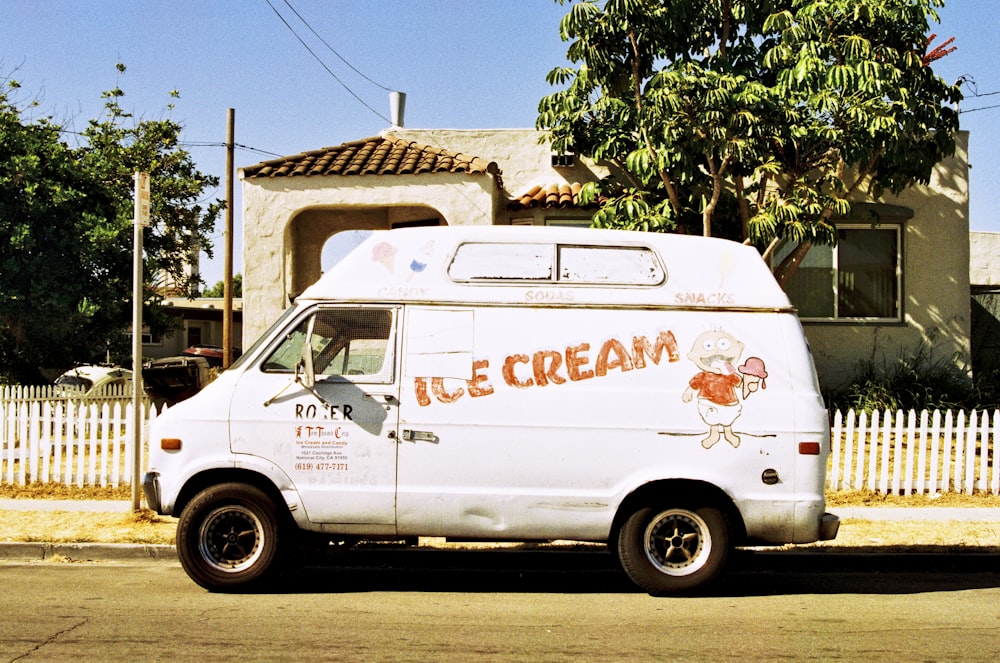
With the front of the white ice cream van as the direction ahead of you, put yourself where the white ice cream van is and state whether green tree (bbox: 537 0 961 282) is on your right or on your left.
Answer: on your right

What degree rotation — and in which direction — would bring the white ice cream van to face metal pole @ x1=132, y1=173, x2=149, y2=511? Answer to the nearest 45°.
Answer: approximately 45° to its right

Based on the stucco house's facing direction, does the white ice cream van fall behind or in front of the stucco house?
in front

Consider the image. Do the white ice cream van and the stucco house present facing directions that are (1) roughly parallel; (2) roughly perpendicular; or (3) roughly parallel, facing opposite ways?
roughly perpendicular

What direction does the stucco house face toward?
toward the camera

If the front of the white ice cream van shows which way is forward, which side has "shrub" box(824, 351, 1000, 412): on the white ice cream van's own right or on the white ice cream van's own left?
on the white ice cream van's own right

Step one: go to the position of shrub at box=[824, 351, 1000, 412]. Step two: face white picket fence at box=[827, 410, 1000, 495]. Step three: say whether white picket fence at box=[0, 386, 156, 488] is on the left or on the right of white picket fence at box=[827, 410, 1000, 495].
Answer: right

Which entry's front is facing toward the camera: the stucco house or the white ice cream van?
the stucco house

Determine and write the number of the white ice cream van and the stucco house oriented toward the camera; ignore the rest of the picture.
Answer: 1

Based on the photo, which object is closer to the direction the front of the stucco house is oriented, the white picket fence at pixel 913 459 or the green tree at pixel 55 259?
the white picket fence

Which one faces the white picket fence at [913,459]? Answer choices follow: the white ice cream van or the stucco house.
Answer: the stucco house

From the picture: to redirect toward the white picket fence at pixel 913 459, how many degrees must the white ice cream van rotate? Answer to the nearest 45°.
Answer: approximately 135° to its right

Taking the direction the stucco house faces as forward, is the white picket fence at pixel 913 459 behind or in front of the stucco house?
in front

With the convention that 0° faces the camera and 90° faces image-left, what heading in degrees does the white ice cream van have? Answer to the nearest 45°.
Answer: approximately 90°

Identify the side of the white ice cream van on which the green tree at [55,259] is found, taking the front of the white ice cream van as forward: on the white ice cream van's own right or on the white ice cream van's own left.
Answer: on the white ice cream van's own right
